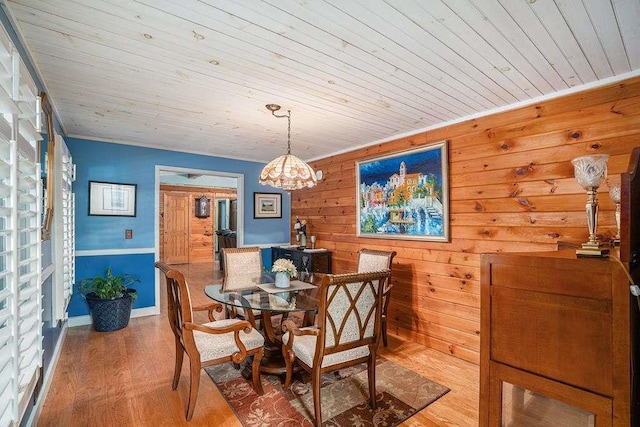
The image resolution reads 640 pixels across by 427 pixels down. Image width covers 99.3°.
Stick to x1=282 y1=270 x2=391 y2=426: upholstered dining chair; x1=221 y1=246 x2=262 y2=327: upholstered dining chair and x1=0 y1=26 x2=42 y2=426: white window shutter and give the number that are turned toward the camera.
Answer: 1

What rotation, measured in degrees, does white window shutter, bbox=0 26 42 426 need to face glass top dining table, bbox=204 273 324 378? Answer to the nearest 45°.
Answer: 0° — it already faces it

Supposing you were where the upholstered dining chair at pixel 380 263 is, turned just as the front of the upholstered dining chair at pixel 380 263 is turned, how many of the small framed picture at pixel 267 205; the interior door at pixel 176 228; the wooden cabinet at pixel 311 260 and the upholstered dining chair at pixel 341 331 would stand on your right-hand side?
3

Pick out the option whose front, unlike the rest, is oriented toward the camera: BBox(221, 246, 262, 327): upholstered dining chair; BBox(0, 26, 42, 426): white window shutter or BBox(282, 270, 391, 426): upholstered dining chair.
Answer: BBox(221, 246, 262, 327): upholstered dining chair

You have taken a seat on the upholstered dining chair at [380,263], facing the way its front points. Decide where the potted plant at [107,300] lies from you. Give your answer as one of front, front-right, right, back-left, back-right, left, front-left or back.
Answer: front-right

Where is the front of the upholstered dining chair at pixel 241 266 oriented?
toward the camera

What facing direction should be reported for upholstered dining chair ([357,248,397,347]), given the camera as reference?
facing the viewer and to the left of the viewer

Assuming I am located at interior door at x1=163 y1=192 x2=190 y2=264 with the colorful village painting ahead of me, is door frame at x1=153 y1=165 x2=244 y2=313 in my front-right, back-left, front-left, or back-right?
front-right

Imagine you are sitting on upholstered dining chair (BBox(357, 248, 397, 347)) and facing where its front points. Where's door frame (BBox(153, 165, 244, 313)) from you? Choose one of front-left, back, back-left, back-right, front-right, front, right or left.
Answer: front-right

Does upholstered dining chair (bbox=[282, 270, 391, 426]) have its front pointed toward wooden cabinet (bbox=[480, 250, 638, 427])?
no

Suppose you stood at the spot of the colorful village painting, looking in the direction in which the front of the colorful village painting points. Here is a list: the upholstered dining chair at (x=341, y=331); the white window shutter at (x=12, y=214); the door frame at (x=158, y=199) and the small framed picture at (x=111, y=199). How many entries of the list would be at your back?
0

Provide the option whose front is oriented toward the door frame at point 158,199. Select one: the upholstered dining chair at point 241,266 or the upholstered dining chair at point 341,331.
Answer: the upholstered dining chair at point 341,331

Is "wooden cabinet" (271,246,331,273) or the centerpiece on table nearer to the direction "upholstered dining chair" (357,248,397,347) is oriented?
the centerpiece on table

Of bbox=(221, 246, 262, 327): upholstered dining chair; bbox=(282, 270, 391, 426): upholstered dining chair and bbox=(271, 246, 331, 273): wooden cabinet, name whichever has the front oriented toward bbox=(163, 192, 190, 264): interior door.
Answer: bbox=(282, 270, 391, 426): upholstered dining chair

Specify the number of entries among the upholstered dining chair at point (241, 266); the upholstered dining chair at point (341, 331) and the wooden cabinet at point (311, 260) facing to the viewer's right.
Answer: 0

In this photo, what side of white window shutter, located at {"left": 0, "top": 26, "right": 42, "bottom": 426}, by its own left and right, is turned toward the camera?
right

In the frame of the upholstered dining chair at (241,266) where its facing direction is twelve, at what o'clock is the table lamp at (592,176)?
The table lamp is roughly at 11 o'clock from the upholstered dining chair.

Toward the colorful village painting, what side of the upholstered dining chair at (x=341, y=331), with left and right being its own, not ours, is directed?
right

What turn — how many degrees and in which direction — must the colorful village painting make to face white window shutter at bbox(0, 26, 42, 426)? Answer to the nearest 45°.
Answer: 0° — it already faces it
